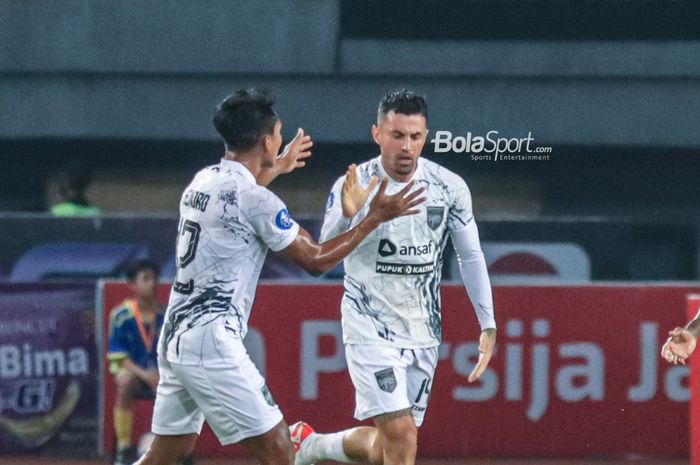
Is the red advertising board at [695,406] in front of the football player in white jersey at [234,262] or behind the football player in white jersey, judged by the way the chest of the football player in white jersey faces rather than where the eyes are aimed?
in front

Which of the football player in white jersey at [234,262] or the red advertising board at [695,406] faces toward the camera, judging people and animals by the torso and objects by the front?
the red advertising board

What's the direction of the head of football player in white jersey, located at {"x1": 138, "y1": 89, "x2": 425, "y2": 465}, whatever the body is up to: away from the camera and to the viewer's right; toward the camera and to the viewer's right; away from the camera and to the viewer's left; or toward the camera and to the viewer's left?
away from the camera and to the viewer's right

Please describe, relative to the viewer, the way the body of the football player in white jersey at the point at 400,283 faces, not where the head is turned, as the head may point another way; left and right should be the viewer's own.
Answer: facing the viewer and to the right of the viewer

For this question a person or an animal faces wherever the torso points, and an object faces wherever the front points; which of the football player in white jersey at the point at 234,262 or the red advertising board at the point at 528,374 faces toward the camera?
the red advertising board

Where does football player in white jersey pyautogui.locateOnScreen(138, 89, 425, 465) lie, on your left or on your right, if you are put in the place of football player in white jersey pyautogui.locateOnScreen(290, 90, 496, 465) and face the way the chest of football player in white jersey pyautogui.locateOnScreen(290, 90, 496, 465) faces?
on your right

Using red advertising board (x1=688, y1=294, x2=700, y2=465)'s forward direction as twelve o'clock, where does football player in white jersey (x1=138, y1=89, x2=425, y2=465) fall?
The football player in white jersey is roughly at 1 o'clock from the red advertising board.

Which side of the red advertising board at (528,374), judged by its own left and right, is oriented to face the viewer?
front

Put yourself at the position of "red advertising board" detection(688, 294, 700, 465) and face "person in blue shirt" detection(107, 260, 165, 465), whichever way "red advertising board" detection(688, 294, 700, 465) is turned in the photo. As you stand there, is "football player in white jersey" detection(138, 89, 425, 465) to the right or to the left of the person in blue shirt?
left

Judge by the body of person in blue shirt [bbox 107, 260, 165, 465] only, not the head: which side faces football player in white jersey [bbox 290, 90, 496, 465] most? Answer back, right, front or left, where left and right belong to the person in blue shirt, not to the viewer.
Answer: front

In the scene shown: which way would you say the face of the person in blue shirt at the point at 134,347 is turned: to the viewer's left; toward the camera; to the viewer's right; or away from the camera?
toward the camera
